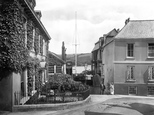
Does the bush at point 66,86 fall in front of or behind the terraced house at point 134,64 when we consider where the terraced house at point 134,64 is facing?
in front

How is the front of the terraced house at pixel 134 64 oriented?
toward the camera

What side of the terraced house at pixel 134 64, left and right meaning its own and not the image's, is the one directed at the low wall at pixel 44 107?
front
